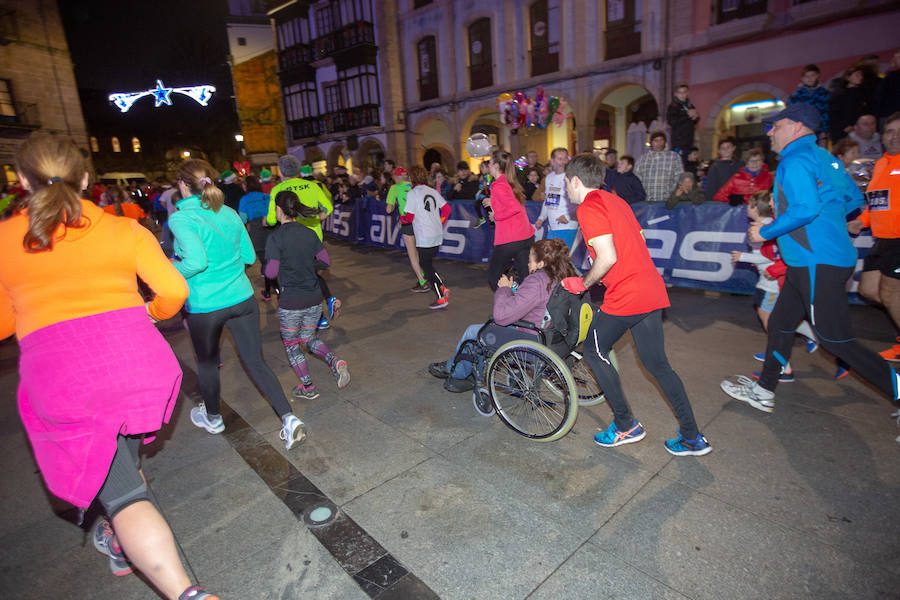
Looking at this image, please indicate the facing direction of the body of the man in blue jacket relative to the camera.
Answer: to the viewer's left

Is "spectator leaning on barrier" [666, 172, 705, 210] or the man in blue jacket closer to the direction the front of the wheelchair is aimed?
the spectator leaning on barrier

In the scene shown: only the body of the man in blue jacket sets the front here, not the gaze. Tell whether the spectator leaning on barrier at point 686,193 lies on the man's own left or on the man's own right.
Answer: on the man's own right

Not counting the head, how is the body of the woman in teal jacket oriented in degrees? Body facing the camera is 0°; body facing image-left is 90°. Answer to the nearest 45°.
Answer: approximately 135°

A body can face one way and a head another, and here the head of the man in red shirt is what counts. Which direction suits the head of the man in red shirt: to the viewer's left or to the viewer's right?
to the viewer's left

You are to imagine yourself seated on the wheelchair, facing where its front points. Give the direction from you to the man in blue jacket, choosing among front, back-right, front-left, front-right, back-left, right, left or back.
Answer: back-right

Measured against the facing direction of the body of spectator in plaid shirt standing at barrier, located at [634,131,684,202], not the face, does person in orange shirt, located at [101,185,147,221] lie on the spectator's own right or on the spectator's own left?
on the spectator's own right

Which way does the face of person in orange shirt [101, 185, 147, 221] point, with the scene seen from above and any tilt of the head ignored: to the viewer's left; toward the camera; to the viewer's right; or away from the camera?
away from the camera

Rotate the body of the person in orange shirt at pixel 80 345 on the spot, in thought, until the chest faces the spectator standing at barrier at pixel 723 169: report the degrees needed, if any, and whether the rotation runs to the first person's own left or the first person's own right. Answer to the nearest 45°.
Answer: approximately 90° to the first person's own right

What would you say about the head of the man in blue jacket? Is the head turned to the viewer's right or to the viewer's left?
to the viewer's left
